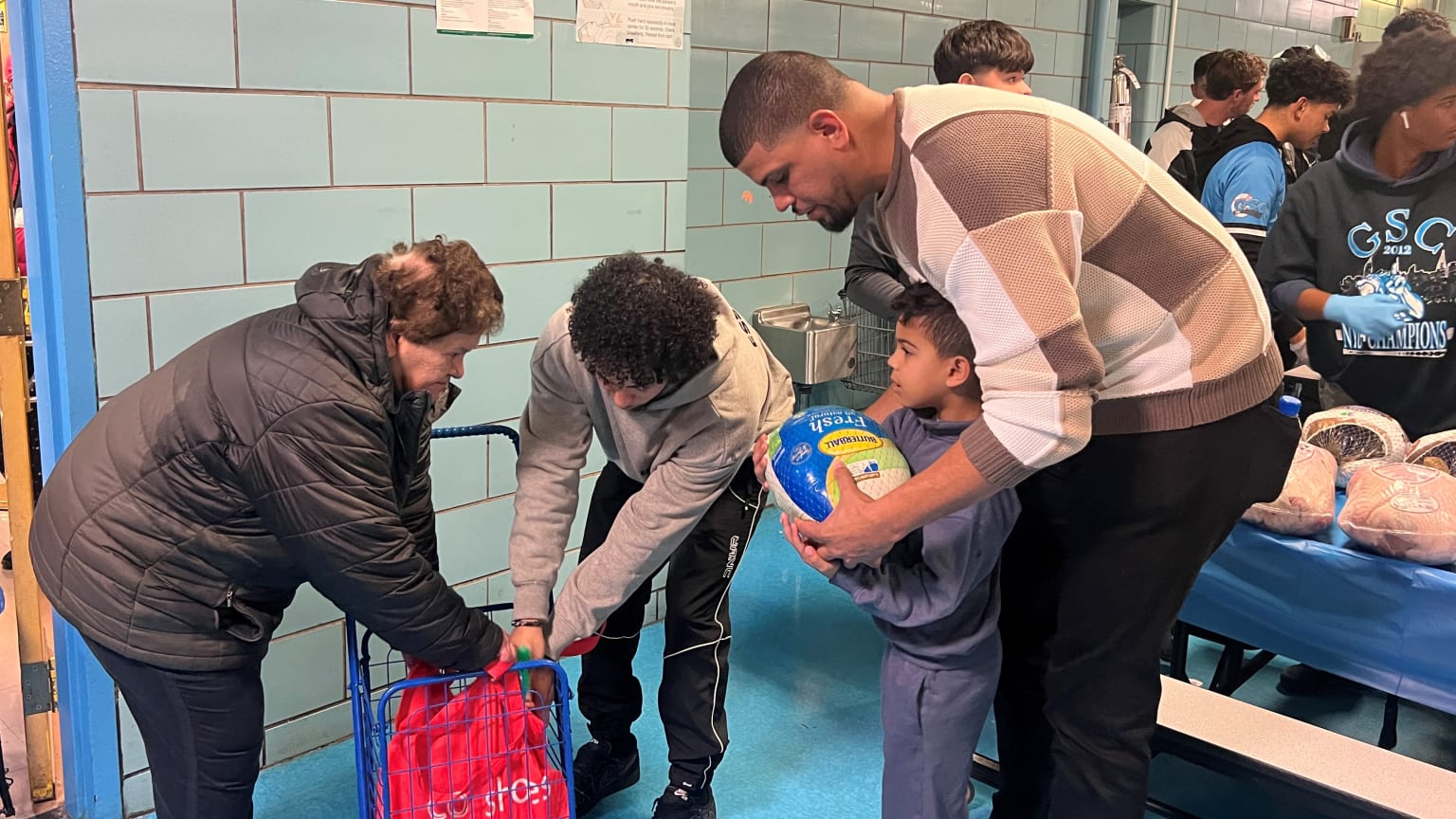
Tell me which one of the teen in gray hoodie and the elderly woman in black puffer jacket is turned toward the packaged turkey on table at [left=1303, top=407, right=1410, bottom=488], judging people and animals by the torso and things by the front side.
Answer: the elderly woman in black puffer jacket

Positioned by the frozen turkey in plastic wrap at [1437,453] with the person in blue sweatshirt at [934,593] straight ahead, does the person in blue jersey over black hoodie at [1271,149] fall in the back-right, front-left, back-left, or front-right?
back-right

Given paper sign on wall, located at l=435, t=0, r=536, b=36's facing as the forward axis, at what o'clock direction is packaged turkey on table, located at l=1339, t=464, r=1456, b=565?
The packaged turkey on table is roughly at 10 o'clock from the paper sign on wall.

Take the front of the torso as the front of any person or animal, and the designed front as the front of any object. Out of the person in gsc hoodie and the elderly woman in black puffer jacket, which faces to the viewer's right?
the elderly woman in black puffer jacket

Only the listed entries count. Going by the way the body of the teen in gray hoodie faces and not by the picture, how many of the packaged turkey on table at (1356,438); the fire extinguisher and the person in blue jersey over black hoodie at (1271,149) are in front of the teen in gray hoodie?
0

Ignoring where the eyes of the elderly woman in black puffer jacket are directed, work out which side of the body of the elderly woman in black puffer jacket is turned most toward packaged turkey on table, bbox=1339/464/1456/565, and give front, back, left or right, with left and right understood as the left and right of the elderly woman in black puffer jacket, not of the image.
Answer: front

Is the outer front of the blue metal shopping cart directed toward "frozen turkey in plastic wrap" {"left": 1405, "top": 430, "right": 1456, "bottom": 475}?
no

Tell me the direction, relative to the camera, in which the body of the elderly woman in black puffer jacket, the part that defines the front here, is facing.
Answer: to the viewer's right

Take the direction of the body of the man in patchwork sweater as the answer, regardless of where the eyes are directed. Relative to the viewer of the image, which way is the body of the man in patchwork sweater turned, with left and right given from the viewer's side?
facing to the left of the viewer

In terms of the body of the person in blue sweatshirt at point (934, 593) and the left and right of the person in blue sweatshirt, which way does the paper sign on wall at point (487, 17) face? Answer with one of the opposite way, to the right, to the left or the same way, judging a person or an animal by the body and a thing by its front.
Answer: to the left

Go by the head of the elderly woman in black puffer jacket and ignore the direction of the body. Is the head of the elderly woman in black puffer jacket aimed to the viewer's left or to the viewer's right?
to the viewer's right

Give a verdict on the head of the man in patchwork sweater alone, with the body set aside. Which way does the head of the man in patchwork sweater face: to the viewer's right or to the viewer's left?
to the viewer's left
